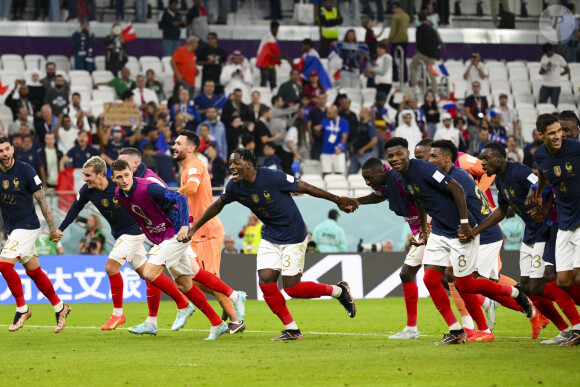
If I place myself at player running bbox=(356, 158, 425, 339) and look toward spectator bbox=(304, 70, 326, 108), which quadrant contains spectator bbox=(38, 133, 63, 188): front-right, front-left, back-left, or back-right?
front-left

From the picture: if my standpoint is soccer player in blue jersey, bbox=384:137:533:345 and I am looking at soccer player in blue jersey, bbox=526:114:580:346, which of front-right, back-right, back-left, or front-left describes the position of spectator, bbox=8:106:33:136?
back-left

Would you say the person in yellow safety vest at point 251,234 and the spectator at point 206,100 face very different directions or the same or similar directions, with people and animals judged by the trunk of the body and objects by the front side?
same or similar directions

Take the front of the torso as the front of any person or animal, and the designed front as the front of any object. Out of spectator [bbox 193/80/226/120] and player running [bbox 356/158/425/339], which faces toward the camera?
the spectator

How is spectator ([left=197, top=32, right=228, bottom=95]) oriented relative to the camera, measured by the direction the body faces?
toward the camera

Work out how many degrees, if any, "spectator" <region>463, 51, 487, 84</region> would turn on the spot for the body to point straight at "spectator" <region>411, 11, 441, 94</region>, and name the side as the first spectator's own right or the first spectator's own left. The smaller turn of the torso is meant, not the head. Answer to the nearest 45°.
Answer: approximately 45° to the first spectator's own right

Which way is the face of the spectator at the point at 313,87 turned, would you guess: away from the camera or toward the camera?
toward the camera

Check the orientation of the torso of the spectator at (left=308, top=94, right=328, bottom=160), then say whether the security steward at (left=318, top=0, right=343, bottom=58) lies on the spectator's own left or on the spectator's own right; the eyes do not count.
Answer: on the spectator's own left

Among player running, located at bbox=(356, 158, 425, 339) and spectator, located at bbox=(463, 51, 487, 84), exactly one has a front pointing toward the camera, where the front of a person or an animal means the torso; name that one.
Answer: the spectator

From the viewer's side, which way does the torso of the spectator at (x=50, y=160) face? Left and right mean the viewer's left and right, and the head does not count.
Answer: facing the viewer

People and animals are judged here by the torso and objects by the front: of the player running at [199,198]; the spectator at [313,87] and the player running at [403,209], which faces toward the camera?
the spectator

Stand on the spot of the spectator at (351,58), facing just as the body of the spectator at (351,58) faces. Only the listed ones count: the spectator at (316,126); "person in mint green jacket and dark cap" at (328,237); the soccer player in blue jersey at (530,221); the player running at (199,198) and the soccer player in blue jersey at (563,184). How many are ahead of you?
5

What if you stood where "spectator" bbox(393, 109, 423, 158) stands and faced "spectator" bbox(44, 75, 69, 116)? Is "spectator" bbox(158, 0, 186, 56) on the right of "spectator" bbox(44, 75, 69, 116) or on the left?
right

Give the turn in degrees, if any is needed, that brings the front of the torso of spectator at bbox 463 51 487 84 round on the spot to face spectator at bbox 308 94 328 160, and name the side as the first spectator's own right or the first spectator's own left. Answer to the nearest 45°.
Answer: approximately 45° to the first spectator's own right

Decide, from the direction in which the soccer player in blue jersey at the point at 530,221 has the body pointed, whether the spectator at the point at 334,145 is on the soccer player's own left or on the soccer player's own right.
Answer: on the soccer player's own right

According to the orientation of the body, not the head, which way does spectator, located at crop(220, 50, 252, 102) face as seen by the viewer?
toward the camera

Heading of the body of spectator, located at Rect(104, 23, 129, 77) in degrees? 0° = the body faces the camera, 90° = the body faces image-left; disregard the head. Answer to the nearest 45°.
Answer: approximately 0°

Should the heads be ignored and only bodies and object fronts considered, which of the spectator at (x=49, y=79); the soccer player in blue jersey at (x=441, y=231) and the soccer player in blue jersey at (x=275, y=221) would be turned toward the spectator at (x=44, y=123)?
the spectator at (x=49, y=79)

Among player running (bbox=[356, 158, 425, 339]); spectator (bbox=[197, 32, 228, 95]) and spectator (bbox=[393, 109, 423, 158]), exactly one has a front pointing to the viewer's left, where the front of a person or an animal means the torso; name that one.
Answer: the player running

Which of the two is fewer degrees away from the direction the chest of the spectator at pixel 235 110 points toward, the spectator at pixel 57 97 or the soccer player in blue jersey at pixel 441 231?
the soccer player in blue jersey
